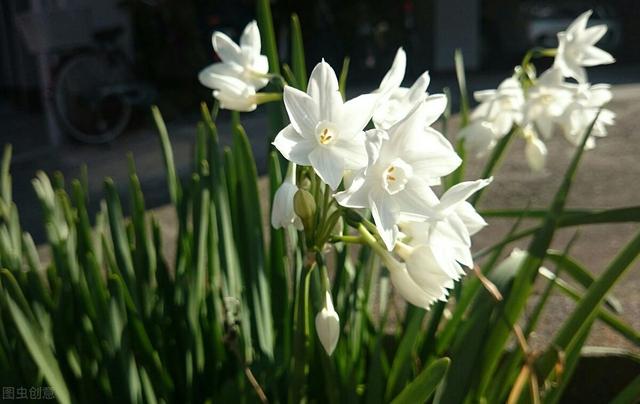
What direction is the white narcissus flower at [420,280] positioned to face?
to the viewer's right

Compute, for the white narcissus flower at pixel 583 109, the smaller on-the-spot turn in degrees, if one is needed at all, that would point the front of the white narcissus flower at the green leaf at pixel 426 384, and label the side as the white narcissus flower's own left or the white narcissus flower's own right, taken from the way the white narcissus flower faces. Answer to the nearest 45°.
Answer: approximately 90° to the white narcissus flower's own right

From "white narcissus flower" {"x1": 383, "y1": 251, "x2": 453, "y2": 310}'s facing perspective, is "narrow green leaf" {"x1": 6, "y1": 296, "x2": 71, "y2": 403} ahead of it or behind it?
behind
